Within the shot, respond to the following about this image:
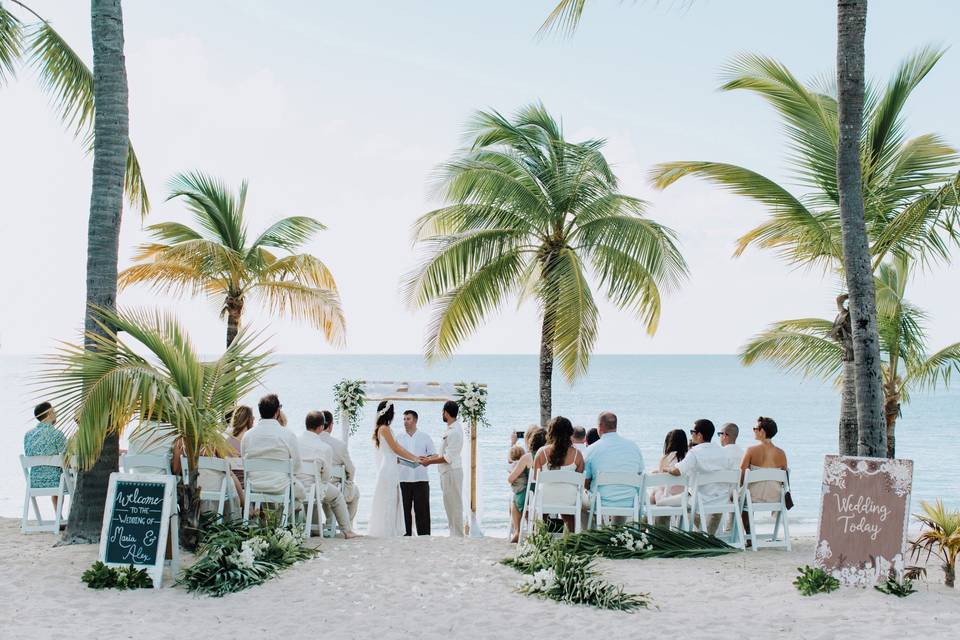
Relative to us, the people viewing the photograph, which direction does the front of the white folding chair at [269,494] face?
facing away from the viewer

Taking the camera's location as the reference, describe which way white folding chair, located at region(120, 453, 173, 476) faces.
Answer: facing away from the viewer

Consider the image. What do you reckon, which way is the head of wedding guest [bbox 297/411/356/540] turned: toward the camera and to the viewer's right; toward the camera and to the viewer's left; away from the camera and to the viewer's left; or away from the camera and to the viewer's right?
away from the camera and to the viewer's right

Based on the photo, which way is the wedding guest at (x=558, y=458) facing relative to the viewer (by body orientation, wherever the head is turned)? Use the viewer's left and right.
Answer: facing away from the viewer

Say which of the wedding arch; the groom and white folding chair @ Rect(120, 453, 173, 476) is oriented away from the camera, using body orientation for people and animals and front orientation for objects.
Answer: the white folding chair

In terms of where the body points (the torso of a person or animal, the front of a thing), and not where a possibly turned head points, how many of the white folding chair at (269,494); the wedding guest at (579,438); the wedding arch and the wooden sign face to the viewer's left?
0

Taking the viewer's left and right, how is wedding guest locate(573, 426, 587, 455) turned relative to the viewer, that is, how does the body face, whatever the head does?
facing away from the viewer

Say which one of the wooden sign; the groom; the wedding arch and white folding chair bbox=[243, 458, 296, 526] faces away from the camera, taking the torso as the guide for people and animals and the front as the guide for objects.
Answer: the white folding chair

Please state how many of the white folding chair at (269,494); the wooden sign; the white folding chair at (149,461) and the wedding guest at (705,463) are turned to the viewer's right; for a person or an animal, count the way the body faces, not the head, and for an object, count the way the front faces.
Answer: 0

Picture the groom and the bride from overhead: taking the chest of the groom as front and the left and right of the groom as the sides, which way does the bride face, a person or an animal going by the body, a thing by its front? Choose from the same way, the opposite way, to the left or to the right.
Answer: the opposite way

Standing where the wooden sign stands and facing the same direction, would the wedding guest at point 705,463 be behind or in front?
behind

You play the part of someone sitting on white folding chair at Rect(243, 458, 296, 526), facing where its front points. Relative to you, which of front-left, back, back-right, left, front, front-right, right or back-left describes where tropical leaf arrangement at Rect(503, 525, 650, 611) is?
back-right

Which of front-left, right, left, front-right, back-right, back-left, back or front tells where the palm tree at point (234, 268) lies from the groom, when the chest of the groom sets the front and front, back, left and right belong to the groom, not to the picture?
front-right

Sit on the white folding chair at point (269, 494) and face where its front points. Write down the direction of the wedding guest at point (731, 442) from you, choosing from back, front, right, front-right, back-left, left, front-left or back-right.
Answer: right

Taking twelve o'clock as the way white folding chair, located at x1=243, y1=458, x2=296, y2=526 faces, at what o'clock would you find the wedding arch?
The wedding arch is roughly at 1 o'clock from the white folding chair.

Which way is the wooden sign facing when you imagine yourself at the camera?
facing the viewer

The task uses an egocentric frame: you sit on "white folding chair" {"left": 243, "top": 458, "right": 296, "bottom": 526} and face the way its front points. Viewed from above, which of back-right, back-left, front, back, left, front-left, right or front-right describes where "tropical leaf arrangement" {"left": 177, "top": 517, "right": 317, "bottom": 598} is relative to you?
back

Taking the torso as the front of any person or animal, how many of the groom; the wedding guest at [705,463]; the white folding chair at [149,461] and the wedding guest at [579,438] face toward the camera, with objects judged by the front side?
0

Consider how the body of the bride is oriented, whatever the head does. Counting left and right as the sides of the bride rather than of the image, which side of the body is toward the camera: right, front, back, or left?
right

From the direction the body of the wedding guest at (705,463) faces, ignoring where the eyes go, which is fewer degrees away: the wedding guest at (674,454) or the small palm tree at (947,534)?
the wedding guest
